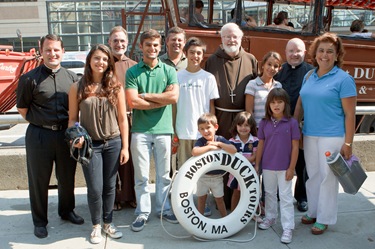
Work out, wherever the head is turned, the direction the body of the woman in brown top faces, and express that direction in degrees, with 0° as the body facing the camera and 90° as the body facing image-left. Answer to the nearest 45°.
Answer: approximately 0°

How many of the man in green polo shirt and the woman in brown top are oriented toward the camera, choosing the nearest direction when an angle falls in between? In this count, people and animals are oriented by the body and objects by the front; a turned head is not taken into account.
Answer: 2

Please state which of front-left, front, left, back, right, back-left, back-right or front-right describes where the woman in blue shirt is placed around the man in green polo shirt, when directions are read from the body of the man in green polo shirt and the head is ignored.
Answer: left

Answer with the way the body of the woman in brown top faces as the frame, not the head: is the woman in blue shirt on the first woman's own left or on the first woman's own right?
on the first woman's own left
